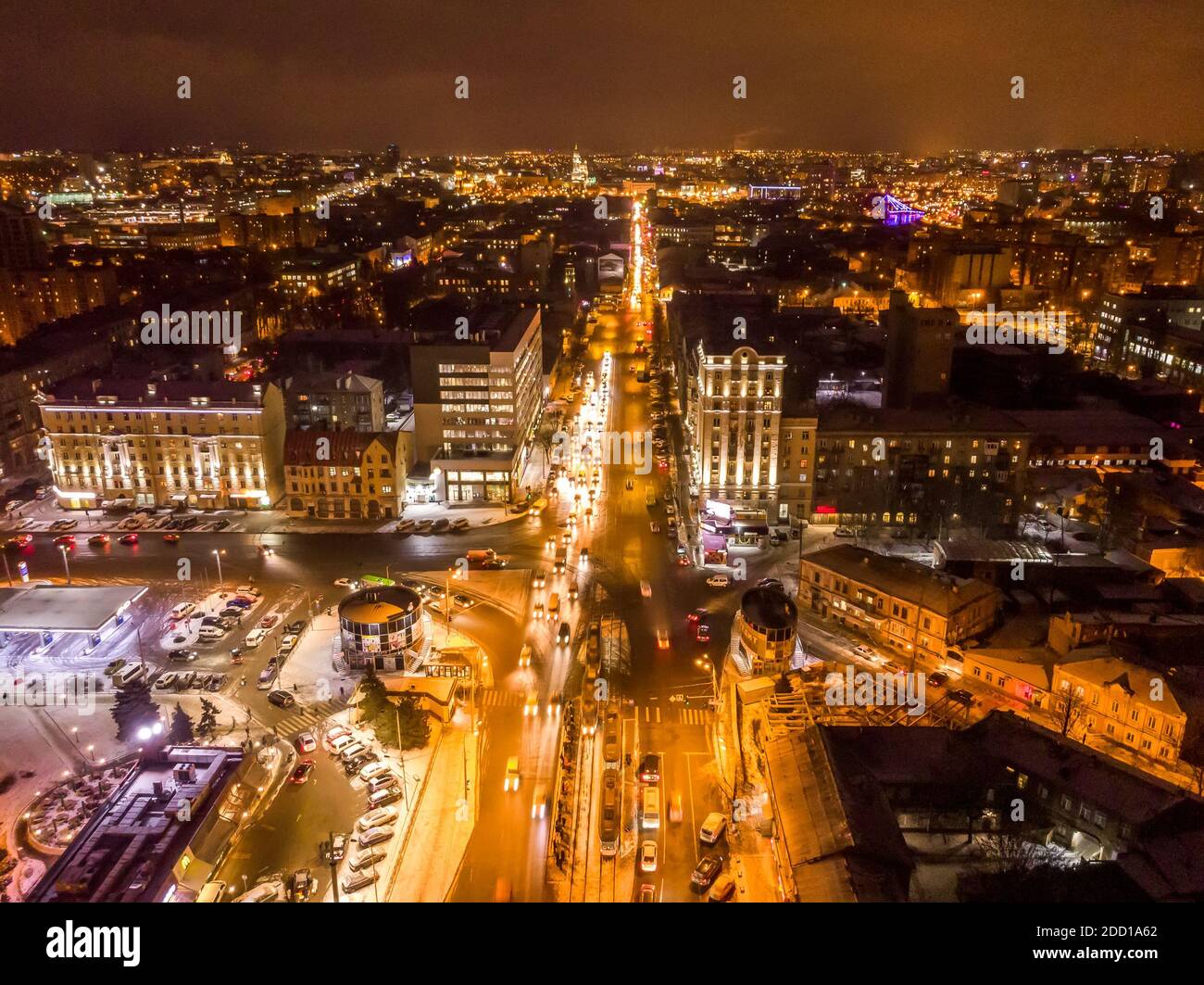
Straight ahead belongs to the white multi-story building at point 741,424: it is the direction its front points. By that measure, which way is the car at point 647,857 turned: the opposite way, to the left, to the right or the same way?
the opposite way

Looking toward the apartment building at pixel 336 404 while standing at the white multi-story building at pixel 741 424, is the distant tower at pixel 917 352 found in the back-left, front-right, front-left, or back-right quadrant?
back-right

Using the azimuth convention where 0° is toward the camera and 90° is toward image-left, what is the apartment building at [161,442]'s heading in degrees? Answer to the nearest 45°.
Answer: approximately 0°

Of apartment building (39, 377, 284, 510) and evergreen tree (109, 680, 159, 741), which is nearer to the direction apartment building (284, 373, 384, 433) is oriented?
the evergreen tree

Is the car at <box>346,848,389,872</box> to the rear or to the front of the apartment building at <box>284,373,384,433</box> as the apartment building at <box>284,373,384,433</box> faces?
to the front

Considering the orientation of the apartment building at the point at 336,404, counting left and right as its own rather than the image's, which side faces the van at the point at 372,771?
front

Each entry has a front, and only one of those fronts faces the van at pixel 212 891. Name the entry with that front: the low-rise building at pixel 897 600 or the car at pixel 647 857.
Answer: the low-rise building

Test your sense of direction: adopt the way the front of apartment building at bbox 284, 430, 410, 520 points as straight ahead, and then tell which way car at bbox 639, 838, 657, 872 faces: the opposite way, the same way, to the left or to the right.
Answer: the opposite way

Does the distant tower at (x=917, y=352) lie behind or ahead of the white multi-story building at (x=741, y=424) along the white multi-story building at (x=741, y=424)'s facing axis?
behind

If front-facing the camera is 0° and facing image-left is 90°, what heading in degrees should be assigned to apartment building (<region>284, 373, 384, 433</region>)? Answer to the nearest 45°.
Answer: approximately 0°

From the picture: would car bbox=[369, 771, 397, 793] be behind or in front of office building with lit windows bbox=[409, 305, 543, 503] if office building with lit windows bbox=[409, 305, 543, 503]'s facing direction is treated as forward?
in front

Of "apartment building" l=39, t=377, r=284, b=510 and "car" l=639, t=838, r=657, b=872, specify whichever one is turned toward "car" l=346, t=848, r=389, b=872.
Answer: the apartment building
